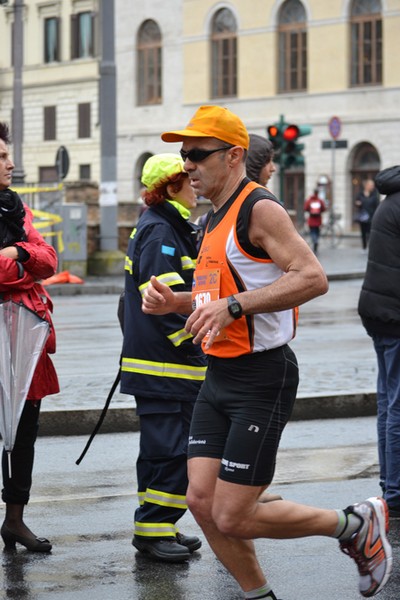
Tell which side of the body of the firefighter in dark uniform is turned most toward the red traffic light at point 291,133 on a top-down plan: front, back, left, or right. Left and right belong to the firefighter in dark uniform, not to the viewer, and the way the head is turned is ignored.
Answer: left

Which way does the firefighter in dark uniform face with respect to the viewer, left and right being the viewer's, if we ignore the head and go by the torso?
facing to the right of the viewer

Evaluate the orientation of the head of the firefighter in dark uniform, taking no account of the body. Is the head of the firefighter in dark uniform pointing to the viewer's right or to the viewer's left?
to the viewer's right

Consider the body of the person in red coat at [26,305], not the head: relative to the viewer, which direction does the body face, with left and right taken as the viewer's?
facing the viewer and to the right of the viewer
